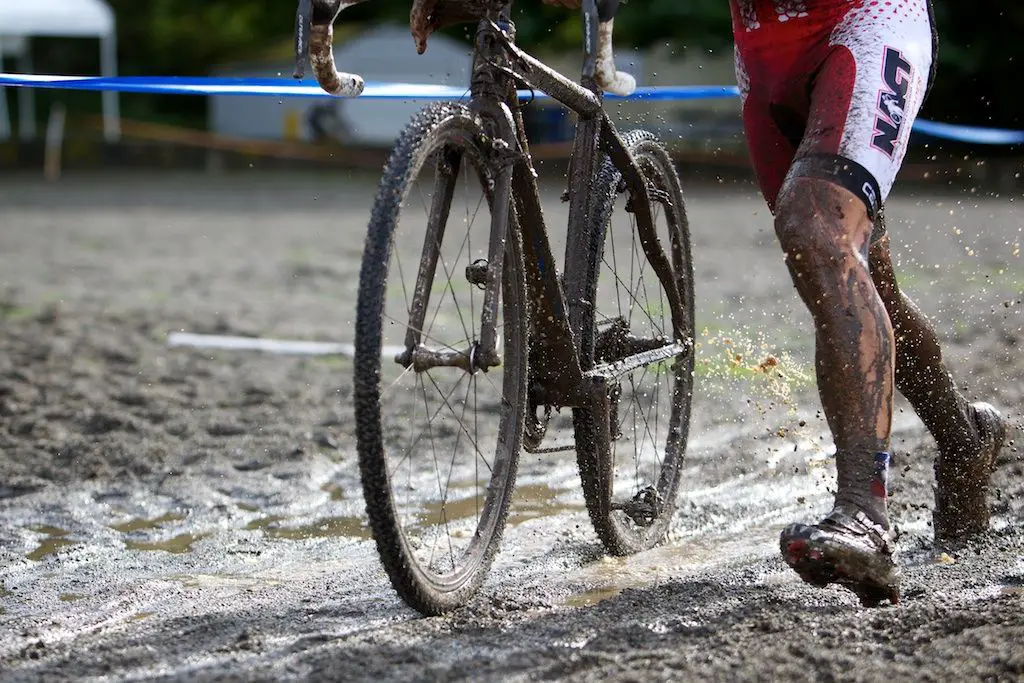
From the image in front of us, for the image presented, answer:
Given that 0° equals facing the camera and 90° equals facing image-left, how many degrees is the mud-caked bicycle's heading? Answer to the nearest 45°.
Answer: approximately 45°
